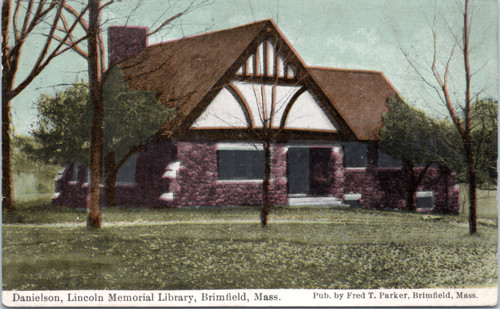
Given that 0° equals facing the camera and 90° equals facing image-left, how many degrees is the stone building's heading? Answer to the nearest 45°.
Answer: approximately 0°

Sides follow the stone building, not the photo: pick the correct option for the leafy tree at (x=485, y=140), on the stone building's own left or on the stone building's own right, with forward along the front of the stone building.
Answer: on the stone building's own left

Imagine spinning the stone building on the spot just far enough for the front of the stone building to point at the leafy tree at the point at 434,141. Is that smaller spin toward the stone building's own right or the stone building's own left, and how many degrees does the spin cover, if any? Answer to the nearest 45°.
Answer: approximately 90° to the stone building's own left

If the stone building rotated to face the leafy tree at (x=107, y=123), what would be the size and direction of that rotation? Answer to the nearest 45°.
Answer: approximately 45° to its right
